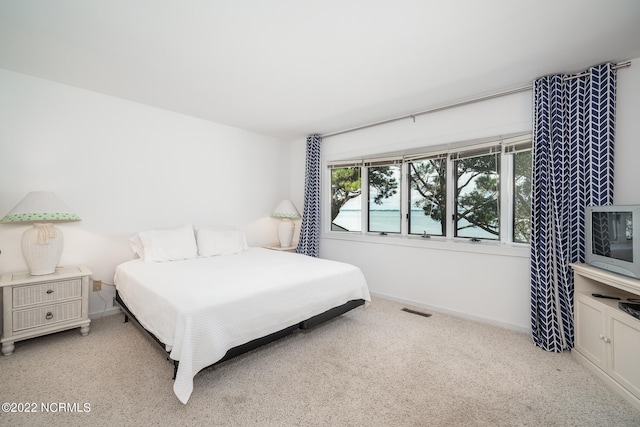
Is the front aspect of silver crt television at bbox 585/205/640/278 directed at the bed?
yes

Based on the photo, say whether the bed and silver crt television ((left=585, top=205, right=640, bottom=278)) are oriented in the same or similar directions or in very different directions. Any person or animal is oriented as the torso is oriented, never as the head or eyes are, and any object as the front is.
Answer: very different directions

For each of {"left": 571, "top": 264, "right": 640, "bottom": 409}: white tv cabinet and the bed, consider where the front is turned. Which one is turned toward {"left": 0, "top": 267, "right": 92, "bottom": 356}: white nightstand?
the white tv cabinet

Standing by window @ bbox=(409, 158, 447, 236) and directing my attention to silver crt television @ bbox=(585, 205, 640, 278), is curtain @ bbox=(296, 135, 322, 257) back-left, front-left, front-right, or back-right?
back-right

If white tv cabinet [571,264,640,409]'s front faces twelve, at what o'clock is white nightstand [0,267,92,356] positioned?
The white nightstand is roughly at 12 o'clock from the white tv cabinet.

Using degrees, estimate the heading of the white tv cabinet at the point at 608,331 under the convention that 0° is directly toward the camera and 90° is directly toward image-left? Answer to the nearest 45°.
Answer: approximately 45°

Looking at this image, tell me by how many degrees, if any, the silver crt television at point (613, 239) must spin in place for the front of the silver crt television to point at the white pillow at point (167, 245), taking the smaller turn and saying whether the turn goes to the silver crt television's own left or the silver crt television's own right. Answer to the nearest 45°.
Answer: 0° — it already faces it
